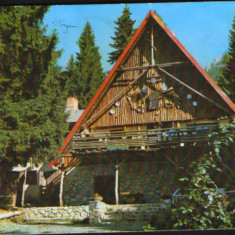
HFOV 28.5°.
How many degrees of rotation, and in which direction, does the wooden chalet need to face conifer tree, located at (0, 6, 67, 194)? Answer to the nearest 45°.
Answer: approximately 45° to its right

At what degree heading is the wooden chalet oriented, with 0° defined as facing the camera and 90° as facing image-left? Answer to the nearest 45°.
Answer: approximately 0°

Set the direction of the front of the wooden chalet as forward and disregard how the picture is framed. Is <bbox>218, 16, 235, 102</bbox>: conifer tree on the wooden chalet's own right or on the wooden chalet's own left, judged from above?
on the wooden chalet's own left
